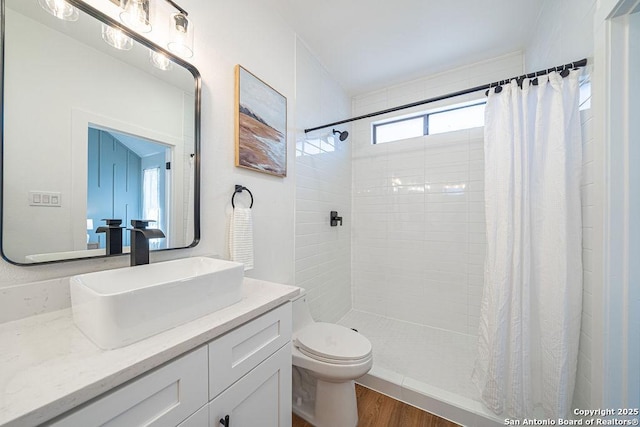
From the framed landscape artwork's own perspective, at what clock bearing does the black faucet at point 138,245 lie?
The black faucet is roughly at 3 o'clock from the framed landscape artwork.

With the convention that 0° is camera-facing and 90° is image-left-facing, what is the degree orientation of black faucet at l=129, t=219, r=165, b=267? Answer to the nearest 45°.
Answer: approximately 315°

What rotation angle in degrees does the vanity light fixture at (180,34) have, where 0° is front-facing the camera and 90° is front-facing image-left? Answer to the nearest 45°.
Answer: approximately 315°

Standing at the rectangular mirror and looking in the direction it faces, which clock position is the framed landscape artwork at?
The framed landscape artwork is roughly at 10 o'clock from the rectangular mirror.

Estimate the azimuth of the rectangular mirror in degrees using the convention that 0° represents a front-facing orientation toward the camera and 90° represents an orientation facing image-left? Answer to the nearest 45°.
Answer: approximately 315°

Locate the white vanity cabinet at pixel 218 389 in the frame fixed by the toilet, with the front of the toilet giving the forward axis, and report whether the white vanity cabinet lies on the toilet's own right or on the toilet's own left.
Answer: on the toilet's own right
